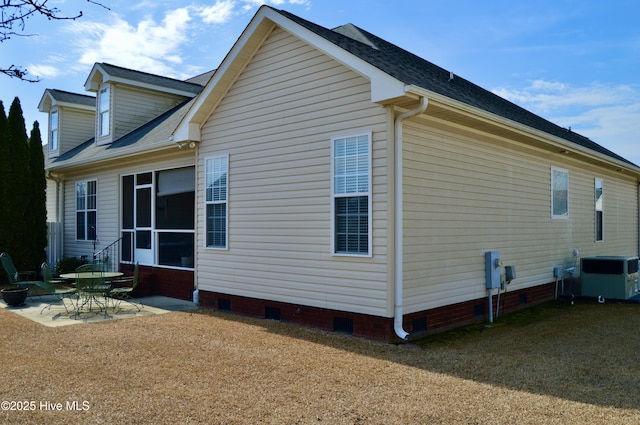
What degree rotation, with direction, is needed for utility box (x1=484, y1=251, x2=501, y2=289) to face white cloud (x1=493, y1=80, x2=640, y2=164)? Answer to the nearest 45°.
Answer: approximately 135° to its left

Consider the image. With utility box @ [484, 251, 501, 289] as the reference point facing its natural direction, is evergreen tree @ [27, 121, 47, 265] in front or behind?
behind

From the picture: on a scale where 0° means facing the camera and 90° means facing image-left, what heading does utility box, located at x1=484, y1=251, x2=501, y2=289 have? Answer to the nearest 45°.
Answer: approximately 315°
